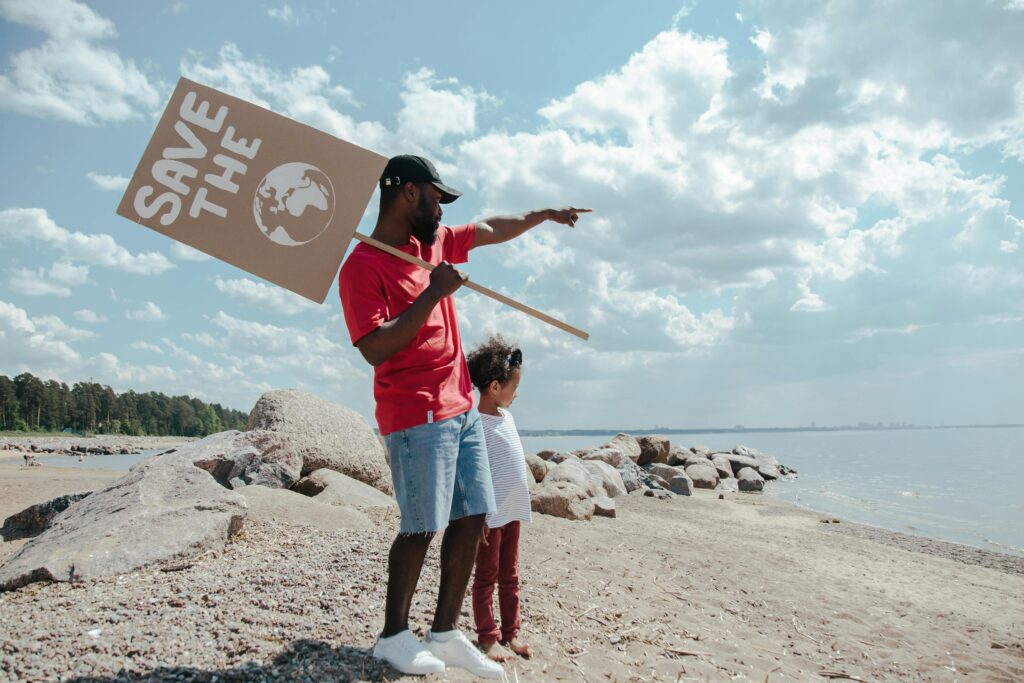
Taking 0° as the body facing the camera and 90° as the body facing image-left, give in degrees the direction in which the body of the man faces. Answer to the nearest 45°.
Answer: approximately 315°

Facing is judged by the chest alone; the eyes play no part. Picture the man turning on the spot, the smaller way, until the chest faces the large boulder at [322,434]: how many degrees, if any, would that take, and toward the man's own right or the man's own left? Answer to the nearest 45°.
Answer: approximately 135° to the man's own left

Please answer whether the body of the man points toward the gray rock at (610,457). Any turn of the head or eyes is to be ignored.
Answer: no

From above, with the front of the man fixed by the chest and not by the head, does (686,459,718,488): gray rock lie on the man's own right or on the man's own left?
on the man's own left

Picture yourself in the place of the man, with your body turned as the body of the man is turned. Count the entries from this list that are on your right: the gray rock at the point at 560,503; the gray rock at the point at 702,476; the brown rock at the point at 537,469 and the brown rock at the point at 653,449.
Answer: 0

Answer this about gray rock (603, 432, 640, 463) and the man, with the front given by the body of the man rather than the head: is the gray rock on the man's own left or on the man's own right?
on the man's own left

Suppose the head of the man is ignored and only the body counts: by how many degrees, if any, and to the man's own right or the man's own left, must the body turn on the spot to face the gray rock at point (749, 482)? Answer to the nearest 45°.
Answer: approximately 90° to the man's own left

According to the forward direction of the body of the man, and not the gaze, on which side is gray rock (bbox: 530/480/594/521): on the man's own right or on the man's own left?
on the man's own left

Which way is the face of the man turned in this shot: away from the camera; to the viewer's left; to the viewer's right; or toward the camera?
to the viewer's right

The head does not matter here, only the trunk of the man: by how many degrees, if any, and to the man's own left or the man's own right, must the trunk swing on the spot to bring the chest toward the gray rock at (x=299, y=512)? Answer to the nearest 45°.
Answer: approximately 135° to the man's own left

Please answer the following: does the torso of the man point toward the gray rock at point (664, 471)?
no
